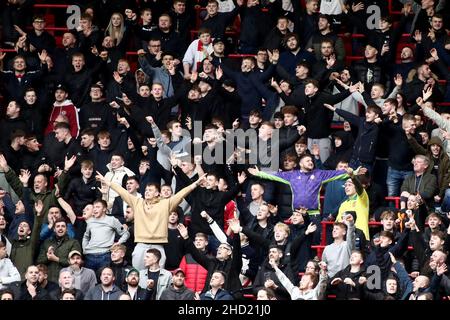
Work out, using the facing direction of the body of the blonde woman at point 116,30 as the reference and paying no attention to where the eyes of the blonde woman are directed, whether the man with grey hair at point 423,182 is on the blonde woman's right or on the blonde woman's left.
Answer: on the blonde woman's left

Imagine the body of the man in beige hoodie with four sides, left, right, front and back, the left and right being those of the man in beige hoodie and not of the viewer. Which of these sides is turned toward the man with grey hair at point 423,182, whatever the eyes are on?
left

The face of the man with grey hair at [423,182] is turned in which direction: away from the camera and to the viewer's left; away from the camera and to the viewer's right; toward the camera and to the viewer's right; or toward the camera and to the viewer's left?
toward the camera and to the viewer's left

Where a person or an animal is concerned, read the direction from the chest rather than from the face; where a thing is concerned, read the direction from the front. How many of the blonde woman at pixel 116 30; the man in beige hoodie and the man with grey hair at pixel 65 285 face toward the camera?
3

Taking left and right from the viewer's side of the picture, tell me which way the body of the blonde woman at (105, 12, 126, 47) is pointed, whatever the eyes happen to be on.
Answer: facing the viewer

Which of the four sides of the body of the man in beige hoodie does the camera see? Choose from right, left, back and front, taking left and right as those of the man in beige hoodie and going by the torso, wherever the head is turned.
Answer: front

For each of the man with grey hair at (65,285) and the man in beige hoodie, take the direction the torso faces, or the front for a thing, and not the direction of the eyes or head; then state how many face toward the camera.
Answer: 2
